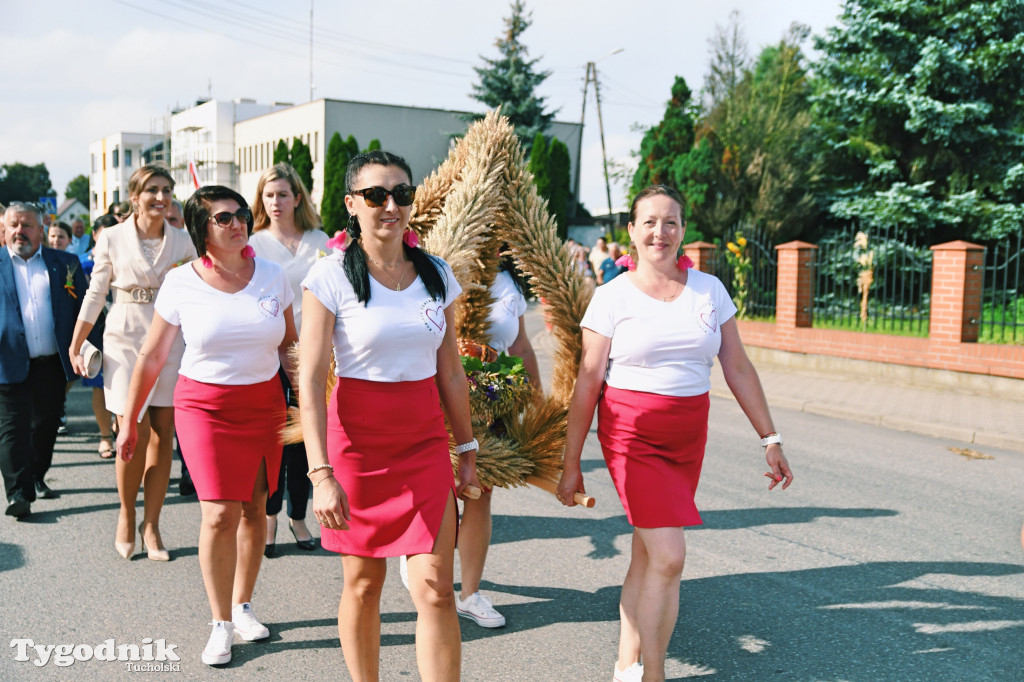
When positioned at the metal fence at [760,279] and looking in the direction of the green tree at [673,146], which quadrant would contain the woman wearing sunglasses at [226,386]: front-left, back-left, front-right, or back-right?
back-left

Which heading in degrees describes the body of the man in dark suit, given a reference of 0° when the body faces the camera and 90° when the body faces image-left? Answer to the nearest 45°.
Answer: approximately 0°

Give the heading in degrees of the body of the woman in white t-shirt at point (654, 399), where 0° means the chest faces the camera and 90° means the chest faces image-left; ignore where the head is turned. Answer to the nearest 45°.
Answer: approximately 0°

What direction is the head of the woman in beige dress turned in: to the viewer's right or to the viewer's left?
to the viewer's right

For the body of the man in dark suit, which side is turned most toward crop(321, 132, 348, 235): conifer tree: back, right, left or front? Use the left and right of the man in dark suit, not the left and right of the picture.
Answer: back

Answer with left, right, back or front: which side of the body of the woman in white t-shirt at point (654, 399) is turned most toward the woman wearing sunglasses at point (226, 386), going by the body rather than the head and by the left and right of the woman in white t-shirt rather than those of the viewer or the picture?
right

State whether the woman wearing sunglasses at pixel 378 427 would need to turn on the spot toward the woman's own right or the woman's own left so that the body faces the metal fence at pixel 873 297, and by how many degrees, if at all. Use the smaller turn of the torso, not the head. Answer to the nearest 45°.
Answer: approximately 90° to the woman's own left

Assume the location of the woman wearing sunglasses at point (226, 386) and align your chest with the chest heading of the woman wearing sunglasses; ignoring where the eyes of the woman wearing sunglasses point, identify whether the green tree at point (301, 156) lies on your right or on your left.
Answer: on your left

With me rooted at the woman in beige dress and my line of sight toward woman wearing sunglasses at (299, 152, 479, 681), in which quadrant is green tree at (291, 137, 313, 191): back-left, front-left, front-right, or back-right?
back-left

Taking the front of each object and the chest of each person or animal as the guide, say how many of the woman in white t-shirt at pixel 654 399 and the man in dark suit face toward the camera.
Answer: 2

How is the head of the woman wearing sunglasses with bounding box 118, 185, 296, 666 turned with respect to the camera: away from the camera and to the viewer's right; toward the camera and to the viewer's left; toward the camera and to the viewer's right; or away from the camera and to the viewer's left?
toward the camera and to the viewer's right

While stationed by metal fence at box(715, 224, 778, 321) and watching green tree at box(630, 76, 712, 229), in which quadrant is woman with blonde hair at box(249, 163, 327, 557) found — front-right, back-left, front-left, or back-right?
back-left

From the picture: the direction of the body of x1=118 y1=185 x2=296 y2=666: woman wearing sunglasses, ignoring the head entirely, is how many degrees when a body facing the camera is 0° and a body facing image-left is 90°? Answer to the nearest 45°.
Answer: approximately 315°
